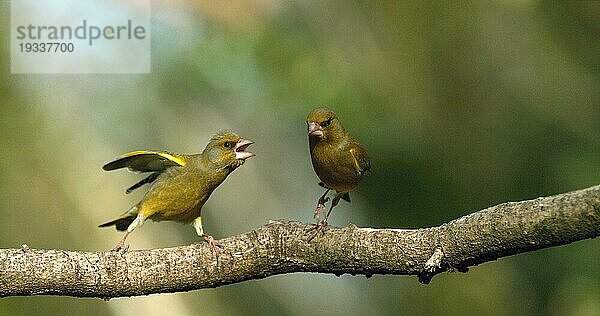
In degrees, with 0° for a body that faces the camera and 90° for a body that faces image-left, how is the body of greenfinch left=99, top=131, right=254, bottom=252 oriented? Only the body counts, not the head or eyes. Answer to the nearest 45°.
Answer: approximately 270°

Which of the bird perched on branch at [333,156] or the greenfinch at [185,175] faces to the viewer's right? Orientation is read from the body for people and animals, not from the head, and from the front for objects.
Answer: the greenfinch

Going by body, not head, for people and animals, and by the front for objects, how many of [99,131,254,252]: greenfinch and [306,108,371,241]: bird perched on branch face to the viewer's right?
1
